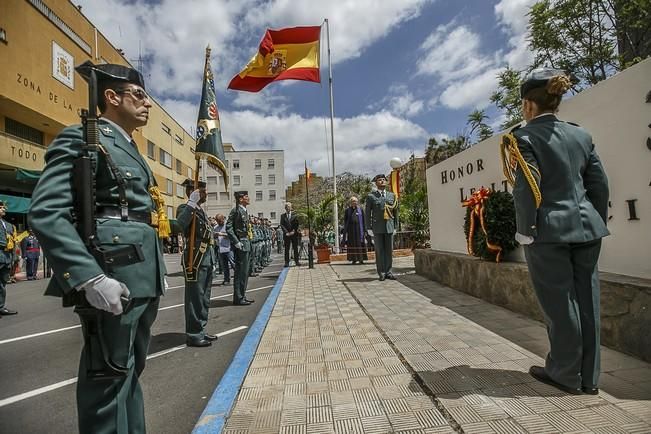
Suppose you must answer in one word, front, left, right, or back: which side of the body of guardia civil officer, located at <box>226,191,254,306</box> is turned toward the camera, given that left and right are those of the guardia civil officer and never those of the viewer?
right

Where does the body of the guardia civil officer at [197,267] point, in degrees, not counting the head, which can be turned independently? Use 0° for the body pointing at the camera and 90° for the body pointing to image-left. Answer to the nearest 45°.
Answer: approximately 270°

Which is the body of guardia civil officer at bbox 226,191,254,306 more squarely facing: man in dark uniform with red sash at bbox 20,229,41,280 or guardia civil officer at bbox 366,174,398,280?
the guardia civil officer

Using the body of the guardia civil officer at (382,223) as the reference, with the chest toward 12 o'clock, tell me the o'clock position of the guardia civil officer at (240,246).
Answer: the guardia civil officer at (240,246) is roughly at 2 o'clock from the guardia civil officer at (382,223).

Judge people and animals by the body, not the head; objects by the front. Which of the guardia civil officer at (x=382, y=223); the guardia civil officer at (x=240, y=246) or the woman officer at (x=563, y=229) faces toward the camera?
the guardia civil officer at (x=382, y=223)

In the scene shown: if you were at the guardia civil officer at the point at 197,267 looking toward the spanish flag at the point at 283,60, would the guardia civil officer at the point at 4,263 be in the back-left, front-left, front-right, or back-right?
front-left

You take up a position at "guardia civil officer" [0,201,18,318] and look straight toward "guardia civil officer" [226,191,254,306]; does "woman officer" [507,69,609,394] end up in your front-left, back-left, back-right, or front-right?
front-right

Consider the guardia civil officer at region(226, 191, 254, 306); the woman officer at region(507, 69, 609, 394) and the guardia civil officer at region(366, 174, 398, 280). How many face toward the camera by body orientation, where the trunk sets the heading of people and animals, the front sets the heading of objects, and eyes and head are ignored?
1

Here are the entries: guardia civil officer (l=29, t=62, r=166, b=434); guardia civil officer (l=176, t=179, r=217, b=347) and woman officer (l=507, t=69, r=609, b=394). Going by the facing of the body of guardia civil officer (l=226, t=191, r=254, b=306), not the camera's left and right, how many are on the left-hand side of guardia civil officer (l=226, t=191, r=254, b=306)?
0

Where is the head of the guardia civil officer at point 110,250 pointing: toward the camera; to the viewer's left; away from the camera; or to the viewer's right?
to the viewer's right

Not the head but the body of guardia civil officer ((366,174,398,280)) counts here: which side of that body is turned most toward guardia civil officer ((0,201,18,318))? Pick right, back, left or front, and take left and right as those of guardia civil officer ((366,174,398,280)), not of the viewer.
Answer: right

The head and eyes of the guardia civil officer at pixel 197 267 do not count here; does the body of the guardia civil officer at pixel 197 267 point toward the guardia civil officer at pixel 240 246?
no

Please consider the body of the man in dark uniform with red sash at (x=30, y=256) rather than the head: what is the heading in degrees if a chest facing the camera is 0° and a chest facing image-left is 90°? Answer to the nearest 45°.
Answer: approximately 315°

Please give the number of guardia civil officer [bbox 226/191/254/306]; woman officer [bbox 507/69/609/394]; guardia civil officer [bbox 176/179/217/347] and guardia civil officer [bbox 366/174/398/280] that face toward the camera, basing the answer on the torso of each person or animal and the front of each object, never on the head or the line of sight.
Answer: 1

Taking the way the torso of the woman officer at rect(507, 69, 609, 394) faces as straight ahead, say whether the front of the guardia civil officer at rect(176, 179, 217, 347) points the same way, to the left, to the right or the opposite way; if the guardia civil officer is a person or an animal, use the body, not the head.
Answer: to the right

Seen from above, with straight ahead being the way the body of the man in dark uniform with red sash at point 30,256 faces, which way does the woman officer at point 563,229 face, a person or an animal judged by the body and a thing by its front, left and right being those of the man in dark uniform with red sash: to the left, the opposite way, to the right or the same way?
to the left

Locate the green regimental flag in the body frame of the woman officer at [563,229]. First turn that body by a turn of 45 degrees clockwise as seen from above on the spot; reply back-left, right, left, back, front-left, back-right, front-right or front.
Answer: left

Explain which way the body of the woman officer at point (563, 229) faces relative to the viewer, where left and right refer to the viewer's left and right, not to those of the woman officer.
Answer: facing away from the viewer and to the left of the viewer

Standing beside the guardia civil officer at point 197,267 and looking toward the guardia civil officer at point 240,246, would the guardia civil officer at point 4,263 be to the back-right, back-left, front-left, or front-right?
front-left
